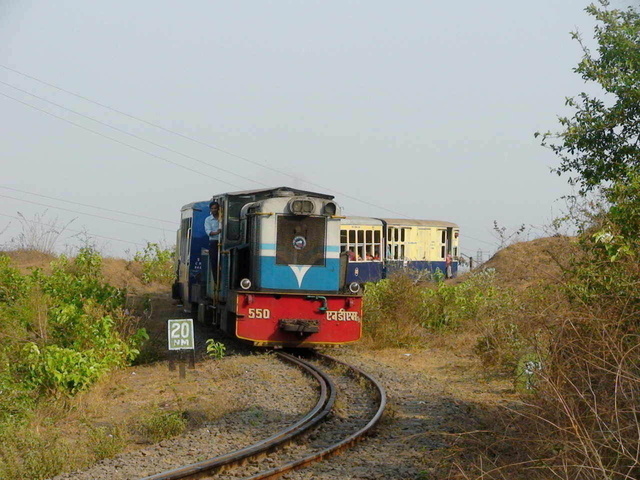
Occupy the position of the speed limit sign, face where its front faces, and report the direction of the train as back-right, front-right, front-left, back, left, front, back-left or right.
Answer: back-left

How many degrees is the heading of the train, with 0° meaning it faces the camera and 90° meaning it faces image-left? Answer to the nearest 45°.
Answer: approximately 0°

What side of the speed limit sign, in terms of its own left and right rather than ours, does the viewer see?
front

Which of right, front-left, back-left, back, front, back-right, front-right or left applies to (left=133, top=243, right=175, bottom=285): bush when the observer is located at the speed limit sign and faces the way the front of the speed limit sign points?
back

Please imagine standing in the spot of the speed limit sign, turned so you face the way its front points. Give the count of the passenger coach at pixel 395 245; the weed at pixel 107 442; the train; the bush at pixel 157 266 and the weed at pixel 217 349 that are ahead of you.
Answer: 1

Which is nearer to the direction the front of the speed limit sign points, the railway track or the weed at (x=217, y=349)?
the railway track

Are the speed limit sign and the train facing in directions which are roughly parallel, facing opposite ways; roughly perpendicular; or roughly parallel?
roughly parallel

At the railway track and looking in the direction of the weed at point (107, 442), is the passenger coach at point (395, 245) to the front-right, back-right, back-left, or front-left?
back-right

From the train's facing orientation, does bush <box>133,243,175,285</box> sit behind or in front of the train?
behind

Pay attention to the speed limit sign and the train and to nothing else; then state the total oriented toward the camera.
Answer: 2

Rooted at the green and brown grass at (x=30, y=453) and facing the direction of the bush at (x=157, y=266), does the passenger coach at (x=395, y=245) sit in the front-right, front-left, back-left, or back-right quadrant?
front-right

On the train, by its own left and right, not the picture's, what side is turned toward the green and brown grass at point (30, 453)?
front
